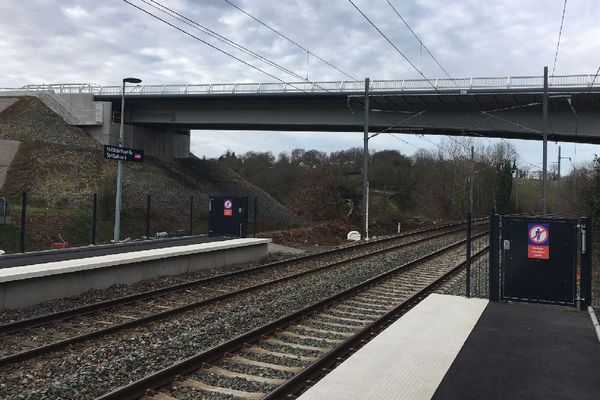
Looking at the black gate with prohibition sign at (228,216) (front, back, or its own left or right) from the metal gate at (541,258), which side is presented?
front

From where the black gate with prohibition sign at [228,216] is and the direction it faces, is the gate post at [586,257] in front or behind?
in front

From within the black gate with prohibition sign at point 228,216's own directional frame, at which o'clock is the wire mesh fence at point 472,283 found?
The wire mesh fence is roughly at 11 o'clock from the black gate with prohibition sign.

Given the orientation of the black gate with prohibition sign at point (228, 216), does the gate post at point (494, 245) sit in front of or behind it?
in front

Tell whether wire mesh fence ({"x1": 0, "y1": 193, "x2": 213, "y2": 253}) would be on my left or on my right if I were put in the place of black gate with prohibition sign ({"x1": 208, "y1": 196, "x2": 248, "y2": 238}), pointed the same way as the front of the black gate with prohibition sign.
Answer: on my right

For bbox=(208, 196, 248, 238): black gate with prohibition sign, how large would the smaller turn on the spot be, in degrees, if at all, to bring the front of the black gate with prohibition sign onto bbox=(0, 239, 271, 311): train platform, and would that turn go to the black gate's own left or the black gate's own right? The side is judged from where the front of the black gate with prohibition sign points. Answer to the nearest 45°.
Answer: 0° — it already faces it

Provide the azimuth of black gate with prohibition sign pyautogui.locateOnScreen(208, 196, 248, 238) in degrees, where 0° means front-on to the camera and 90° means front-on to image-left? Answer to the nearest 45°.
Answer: approximately 0°
